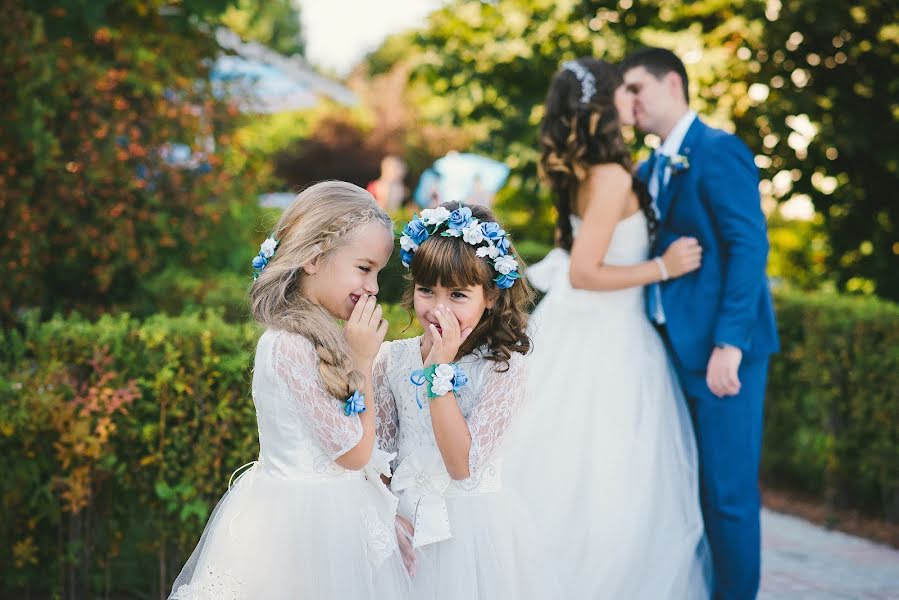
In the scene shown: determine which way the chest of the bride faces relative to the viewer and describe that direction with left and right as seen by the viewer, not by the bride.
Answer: facing to the right of the viewer

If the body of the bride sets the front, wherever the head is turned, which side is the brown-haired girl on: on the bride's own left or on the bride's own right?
on the bride's own right

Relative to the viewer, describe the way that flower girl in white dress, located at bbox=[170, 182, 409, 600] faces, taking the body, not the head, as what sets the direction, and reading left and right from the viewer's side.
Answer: facing to the right of the viewer
